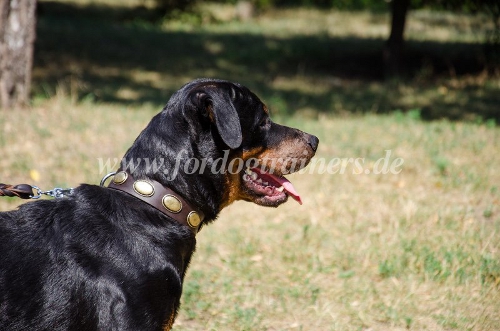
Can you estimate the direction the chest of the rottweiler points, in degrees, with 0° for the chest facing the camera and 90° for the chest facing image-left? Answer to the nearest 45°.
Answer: approximately 270°
